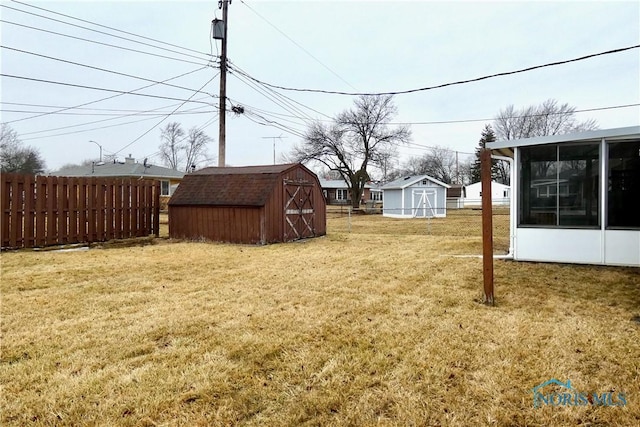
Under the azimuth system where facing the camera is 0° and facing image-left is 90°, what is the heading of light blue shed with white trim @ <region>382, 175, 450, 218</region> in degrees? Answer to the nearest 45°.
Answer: approximately 315°

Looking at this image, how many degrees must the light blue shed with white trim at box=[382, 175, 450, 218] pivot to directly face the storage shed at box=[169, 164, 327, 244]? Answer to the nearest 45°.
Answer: approximately 45° to its right

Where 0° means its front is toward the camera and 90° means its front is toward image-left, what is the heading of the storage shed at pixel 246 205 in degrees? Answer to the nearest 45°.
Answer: approximately 315°

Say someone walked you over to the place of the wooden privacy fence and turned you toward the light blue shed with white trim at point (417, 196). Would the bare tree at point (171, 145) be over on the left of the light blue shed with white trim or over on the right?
left

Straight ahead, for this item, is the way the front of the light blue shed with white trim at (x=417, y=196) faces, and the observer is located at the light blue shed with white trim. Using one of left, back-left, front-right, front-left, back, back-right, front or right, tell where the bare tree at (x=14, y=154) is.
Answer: back-right

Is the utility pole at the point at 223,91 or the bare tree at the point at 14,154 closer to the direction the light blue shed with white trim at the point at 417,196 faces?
the utility pole
